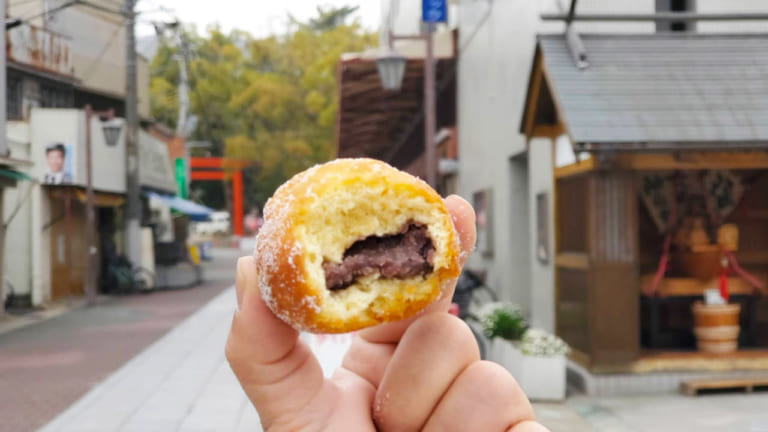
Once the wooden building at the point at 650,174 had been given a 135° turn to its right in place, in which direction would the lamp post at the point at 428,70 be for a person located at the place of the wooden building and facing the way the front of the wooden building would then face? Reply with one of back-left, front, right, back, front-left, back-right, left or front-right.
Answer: front

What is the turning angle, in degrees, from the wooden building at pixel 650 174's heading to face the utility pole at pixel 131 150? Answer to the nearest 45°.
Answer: approximately 135° to its right

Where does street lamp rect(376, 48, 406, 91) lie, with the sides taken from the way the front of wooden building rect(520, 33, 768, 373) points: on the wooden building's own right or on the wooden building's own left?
on the wooden building's own right

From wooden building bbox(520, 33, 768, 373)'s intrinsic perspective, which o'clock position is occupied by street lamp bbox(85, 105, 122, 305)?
The street lamp is roughly at 4 o'clock from the wooden building.

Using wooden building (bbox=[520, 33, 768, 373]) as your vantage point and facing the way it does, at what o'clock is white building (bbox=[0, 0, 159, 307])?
The white building is roughly at 4 o'clock from the wooden building.

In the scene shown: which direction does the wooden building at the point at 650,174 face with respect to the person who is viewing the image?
facing the viewer

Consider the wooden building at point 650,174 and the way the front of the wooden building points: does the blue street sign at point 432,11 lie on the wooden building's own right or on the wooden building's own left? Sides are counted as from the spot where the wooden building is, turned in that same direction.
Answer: on the wooden building's own right

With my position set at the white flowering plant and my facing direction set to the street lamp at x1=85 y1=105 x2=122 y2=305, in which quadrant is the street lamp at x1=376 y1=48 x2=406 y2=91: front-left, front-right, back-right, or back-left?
front-right
